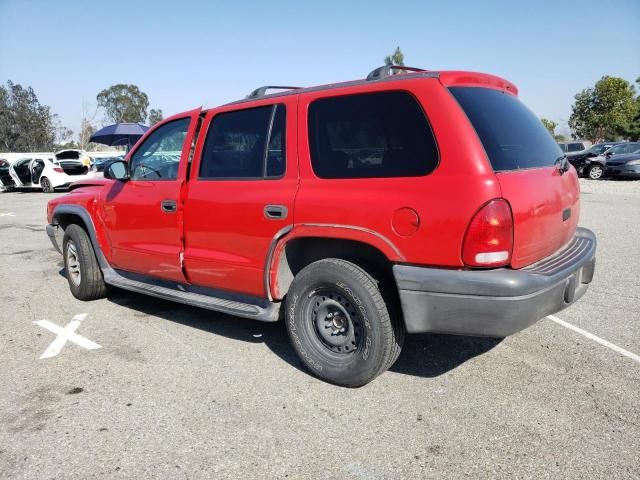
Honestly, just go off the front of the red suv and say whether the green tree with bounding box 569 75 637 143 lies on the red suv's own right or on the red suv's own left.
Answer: on the red suv's own right

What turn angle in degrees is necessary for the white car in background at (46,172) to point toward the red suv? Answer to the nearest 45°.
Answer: approximately 135° to its left

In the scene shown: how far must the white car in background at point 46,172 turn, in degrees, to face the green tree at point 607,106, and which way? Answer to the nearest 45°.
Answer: approximately 135° to its right

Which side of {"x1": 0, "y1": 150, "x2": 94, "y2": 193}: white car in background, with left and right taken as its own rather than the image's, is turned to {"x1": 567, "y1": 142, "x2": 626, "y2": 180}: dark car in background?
back

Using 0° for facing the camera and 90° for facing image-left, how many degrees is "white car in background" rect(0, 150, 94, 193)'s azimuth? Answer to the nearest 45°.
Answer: approximately 135°

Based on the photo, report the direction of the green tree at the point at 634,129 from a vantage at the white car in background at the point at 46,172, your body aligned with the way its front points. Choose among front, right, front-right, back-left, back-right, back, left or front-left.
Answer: back-right

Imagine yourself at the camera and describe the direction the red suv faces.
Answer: facing away from the viewer and to the left of the viewer
